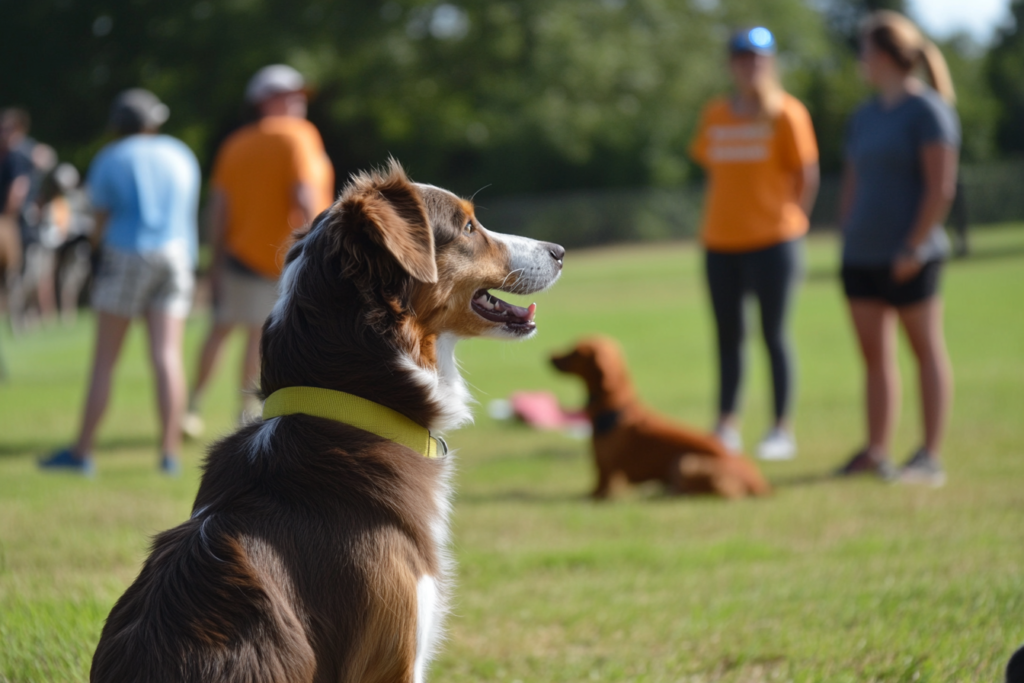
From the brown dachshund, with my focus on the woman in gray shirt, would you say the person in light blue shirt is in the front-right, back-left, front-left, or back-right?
back-left

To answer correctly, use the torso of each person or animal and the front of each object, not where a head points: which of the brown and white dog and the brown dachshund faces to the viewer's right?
the brown and white dog

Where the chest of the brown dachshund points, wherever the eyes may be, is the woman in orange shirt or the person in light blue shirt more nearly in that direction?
the person in light blue shirt

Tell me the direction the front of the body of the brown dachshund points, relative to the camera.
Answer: to the viewer's left

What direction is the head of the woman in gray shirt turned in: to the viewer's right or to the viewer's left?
to the viewer's left

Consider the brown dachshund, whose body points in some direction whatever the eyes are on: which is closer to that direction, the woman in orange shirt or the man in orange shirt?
the man in orange shirt

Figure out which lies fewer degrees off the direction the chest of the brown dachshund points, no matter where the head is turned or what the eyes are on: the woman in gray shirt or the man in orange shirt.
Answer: the man in orange shirt

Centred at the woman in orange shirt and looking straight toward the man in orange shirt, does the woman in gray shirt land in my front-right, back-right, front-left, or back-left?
back-left

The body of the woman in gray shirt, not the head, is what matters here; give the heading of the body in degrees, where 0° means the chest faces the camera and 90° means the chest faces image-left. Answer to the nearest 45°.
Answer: approximately 45°
